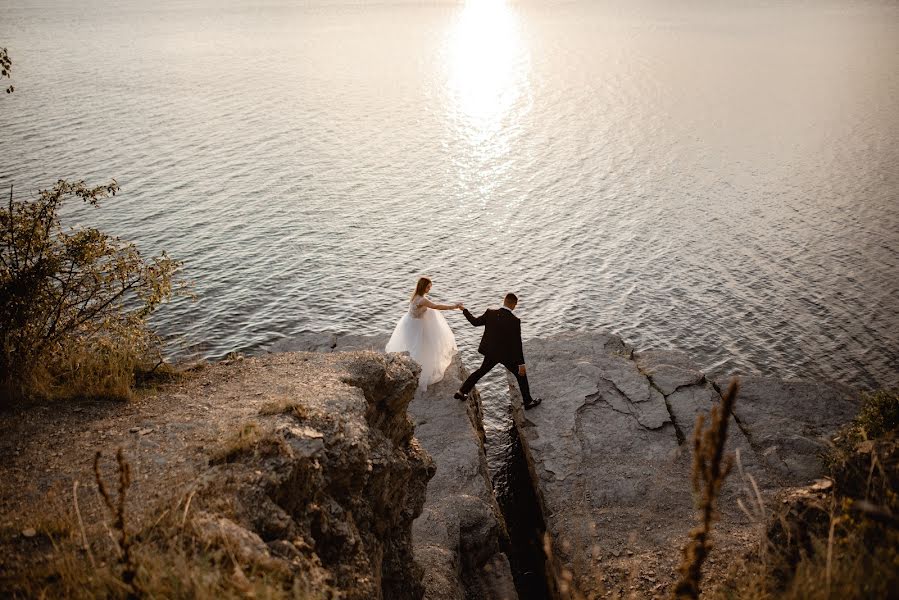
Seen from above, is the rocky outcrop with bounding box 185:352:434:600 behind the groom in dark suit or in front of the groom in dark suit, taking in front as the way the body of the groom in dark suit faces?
behind

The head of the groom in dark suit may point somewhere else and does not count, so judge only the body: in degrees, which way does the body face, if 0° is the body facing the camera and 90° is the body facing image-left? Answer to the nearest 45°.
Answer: approximately 180°

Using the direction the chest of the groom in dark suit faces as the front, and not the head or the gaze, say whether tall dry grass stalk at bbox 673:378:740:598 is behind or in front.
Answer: behind

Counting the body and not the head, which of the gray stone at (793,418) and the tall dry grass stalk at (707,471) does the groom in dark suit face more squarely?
the gray stone

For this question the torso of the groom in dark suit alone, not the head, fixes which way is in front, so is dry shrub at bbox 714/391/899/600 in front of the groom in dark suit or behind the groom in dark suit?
behind

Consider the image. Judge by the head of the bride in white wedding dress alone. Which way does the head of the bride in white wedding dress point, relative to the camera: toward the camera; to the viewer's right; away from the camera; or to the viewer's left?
to the viewer's right

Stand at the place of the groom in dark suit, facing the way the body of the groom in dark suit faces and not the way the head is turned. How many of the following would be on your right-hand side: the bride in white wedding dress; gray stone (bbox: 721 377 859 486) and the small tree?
1

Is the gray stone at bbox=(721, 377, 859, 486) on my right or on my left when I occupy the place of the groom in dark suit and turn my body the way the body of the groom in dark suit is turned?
on my right
